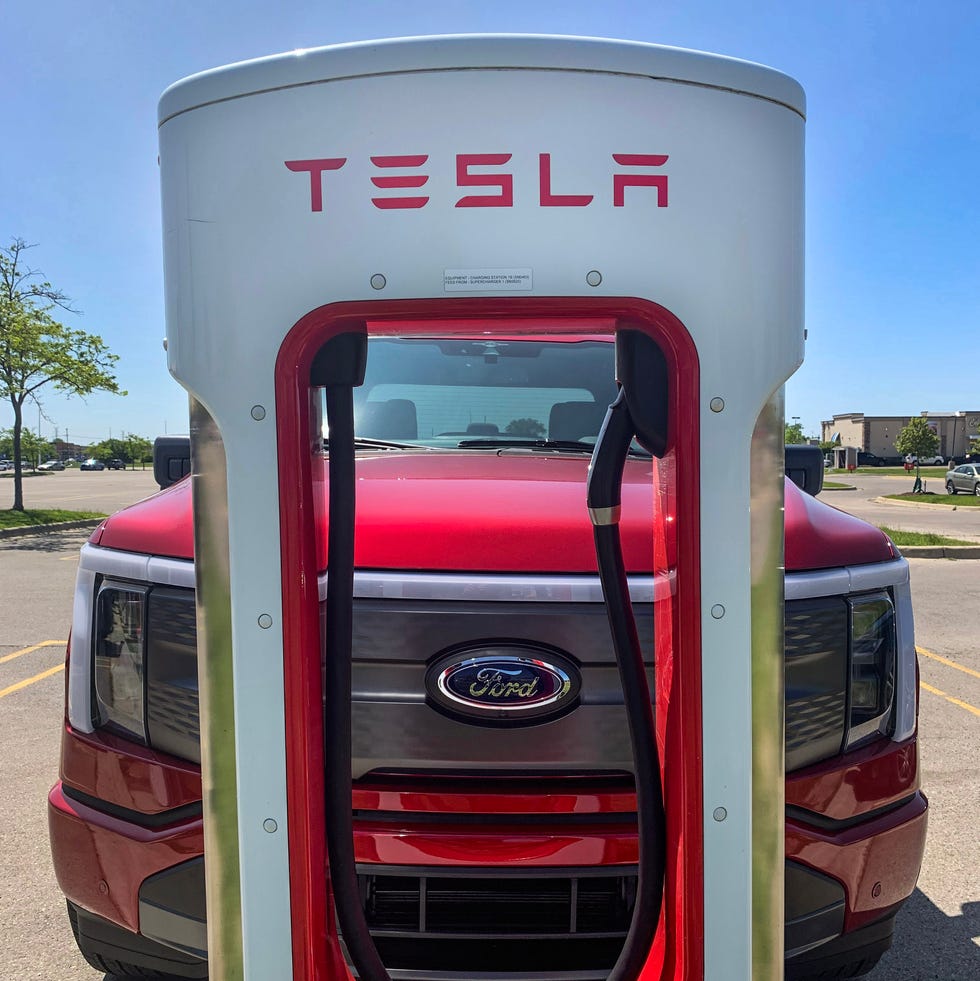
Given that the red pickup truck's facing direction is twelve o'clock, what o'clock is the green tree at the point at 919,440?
The green tree is roughly at 7 o'clock from the red pickup truck.

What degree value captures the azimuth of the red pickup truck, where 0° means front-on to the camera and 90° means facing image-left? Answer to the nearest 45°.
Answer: approximately 0°

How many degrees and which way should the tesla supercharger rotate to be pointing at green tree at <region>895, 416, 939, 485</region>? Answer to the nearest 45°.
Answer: approximately 135° to its left

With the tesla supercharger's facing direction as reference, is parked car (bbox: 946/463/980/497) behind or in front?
behind

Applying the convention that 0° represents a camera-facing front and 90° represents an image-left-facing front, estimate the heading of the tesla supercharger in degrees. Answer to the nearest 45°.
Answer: approximately 0°
